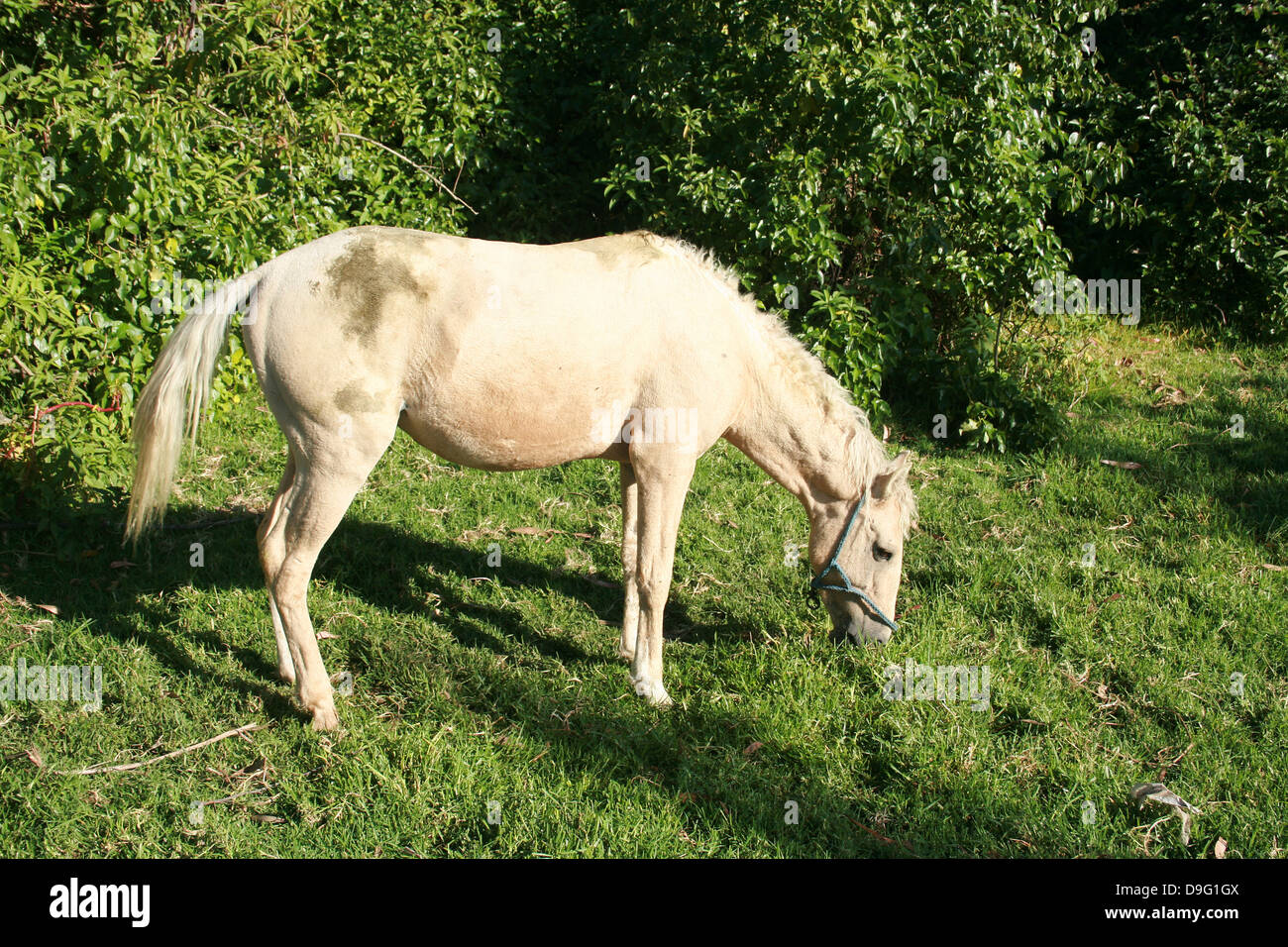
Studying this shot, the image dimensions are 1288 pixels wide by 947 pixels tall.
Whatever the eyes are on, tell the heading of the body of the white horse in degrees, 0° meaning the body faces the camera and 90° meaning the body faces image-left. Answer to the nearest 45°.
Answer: approximately 270°

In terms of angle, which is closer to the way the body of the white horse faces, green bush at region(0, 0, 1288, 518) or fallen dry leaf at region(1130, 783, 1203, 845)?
the fallen dry leaf

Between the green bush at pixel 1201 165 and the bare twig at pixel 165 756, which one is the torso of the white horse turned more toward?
the green bush

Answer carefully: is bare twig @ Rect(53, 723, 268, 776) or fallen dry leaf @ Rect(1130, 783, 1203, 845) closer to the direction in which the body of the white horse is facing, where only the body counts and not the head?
the fallen dry leaf
